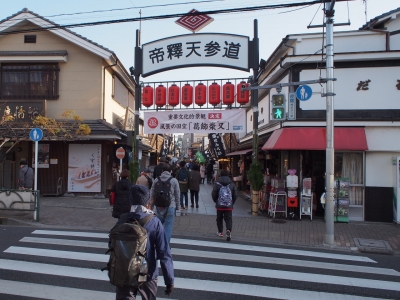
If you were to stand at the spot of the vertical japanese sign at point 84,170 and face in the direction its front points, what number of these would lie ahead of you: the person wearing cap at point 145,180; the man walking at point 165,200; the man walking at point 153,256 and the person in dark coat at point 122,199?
4

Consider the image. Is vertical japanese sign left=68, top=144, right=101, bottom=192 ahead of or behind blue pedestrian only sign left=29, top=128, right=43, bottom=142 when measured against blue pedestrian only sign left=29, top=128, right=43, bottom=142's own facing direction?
behind

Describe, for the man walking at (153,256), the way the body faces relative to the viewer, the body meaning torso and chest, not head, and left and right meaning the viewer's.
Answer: facing away from the viewer and to the right of the viewer

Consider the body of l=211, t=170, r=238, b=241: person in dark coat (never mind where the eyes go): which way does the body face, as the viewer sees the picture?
away from the camera

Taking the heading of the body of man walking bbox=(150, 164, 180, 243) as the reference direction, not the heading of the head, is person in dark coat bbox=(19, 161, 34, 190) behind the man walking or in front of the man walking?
in front

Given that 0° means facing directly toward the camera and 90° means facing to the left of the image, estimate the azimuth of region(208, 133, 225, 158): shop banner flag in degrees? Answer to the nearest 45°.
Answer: approximately 0°

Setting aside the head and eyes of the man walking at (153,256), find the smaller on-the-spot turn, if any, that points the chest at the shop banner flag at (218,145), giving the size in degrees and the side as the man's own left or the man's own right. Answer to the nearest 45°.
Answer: approximately 45° to the man's own left

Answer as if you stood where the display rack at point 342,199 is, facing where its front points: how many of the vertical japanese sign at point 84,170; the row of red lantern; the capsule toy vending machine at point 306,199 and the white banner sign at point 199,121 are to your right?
4

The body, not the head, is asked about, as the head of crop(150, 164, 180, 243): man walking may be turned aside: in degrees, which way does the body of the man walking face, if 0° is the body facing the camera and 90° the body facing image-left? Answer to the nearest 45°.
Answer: approximately 180°

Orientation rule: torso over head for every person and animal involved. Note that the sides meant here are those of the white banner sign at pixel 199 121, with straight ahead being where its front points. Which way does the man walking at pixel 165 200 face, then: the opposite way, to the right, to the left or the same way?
the opposite way

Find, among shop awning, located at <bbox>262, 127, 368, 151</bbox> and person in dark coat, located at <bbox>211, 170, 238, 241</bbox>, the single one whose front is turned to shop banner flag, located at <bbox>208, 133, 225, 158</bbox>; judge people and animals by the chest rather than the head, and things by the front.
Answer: the person in dark coat

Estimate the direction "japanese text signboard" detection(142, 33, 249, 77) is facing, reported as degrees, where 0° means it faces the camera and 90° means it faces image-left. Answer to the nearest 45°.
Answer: approximately 0°
